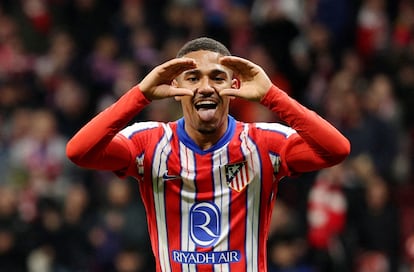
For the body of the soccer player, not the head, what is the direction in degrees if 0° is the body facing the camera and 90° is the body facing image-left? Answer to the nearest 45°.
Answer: approximately 0°
